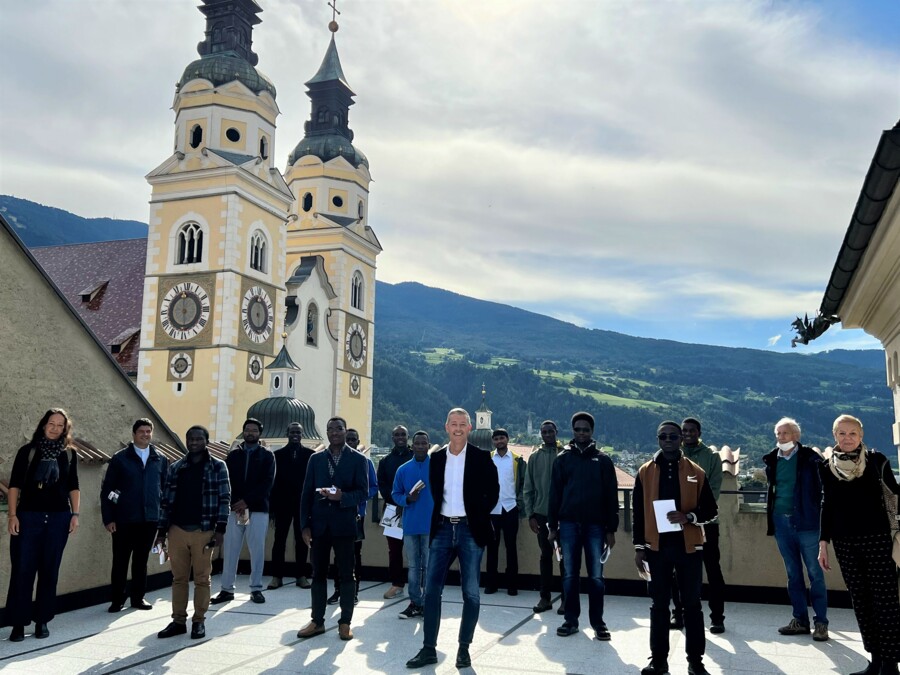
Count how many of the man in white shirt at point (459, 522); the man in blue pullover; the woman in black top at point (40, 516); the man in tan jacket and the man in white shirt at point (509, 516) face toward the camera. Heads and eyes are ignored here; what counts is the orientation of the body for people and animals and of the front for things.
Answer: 5

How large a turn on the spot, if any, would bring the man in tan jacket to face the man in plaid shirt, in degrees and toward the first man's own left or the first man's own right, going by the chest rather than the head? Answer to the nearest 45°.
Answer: approximately 90° to the first man's own right

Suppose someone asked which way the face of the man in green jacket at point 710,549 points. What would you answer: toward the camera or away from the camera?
toward the camera

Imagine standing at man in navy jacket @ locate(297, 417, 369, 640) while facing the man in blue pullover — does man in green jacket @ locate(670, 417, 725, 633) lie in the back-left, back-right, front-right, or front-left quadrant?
front-right

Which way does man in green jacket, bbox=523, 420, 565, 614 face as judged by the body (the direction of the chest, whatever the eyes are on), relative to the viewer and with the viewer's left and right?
facing the viewer

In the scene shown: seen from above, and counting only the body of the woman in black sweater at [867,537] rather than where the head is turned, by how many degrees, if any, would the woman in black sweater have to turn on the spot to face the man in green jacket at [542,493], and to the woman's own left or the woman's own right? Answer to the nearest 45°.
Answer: approximately 135° to the woman's own right

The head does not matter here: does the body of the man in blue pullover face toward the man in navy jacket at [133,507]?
no

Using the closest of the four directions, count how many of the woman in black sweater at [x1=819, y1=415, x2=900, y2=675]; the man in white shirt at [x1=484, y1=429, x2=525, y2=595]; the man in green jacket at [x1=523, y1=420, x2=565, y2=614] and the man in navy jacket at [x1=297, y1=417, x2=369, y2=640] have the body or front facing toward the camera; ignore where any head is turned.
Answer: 4

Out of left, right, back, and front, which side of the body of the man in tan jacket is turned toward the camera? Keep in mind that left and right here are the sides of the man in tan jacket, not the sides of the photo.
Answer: front

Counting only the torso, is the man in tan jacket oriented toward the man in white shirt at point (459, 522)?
no

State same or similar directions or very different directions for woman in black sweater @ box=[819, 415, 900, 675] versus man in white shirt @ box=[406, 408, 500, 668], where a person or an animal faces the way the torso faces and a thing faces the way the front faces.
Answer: same or similar directions

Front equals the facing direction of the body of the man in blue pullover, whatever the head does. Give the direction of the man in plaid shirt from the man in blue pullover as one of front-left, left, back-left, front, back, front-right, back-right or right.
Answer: right

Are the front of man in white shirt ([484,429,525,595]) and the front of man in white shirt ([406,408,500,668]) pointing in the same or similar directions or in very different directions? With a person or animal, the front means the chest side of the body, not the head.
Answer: same or similar directions

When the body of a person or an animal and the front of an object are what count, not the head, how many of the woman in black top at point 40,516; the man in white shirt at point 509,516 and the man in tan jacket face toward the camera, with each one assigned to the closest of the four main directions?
3

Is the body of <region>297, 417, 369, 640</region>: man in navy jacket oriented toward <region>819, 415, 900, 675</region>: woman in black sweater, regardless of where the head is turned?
no

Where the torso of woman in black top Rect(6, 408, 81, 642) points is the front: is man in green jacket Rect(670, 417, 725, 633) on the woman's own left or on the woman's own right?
on the woman's own left

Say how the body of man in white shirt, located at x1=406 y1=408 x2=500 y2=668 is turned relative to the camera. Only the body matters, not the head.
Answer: toward the camera

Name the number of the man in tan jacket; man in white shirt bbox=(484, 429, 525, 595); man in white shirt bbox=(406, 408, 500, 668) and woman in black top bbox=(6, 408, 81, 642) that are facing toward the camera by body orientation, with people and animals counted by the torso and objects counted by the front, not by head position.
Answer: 4

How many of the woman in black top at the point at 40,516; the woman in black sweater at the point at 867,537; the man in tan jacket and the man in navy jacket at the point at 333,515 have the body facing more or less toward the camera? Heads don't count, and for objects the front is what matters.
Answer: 4

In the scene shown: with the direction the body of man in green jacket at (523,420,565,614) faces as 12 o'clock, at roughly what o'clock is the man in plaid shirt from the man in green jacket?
The man in plaid shirt is roughly at 2 o'clock from the man in green jacket.

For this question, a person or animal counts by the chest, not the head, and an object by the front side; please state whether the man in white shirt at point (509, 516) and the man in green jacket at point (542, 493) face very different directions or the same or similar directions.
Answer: same or similar directions
